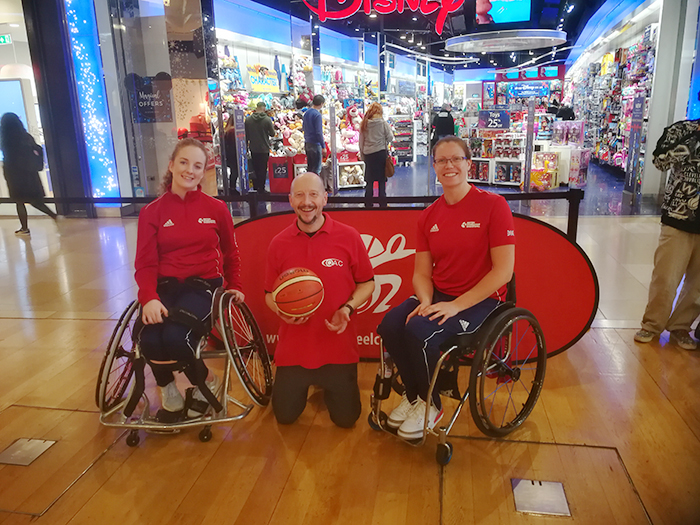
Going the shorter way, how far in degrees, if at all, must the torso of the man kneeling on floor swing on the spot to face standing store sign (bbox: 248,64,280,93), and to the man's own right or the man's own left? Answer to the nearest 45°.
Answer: approximately 180°

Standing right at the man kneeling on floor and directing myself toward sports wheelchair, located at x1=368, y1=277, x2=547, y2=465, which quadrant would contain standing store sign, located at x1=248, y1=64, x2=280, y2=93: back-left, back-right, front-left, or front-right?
back-left

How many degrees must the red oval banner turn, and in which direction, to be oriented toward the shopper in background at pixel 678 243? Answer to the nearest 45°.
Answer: approximately 90° to its left

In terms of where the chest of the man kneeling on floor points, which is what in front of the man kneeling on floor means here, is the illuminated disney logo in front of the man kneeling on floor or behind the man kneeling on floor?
behind

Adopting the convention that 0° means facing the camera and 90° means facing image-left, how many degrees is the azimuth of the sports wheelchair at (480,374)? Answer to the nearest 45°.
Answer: approximately 45°

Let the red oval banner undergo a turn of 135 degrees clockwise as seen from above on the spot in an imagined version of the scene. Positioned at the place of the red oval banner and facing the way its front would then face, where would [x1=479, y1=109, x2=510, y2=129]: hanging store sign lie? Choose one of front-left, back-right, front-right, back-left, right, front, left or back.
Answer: front-right

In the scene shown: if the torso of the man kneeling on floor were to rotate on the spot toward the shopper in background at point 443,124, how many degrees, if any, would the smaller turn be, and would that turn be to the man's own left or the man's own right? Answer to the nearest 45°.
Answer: approximately 180°

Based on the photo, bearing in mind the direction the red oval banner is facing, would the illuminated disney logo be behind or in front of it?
behind

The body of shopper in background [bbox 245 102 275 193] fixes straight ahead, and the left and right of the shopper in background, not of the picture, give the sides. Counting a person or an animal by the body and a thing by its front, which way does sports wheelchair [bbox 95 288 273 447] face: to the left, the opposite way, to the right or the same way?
the opposite way
